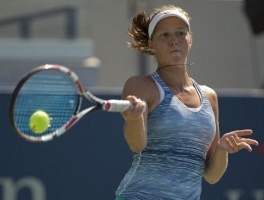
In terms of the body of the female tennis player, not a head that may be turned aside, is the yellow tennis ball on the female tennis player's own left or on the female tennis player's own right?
on the female tennis player's own right

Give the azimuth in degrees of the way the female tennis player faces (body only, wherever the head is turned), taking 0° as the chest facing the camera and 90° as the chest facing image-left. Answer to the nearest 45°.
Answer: approximately 315°
